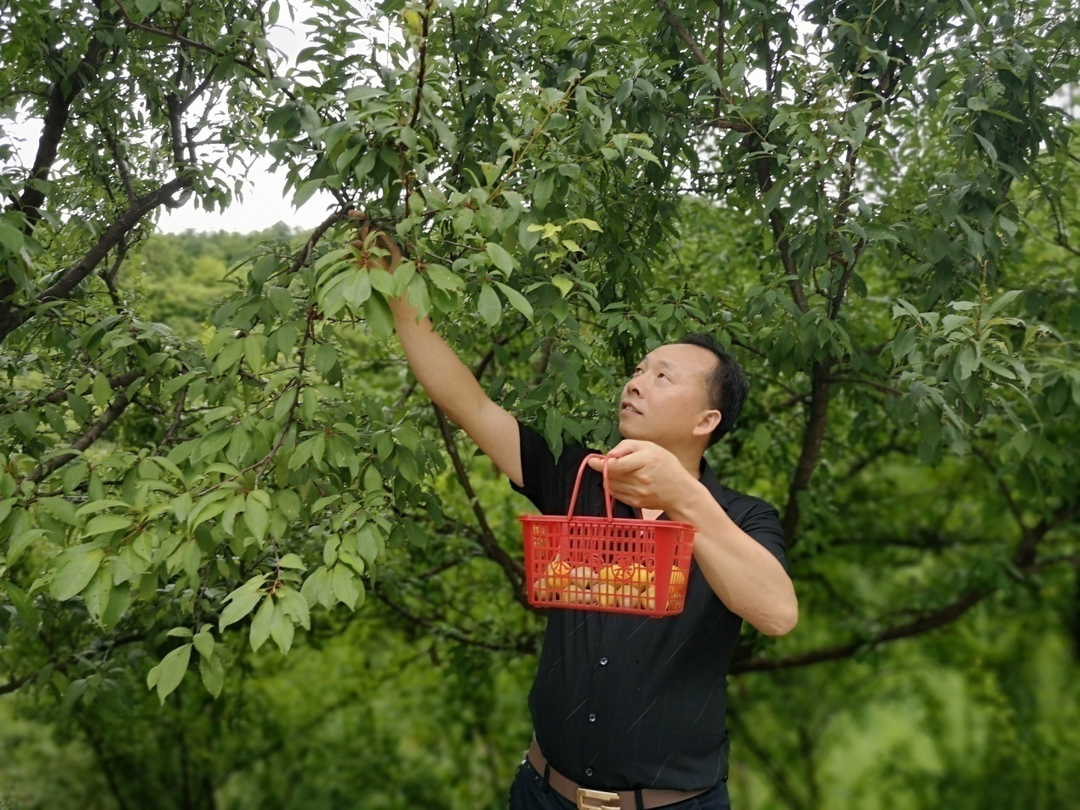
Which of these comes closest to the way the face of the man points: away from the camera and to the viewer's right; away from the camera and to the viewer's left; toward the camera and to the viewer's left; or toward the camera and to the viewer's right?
toward the camera and to the viewer's left

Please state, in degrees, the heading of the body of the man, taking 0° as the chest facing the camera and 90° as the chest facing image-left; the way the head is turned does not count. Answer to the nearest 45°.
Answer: approximately 45°
